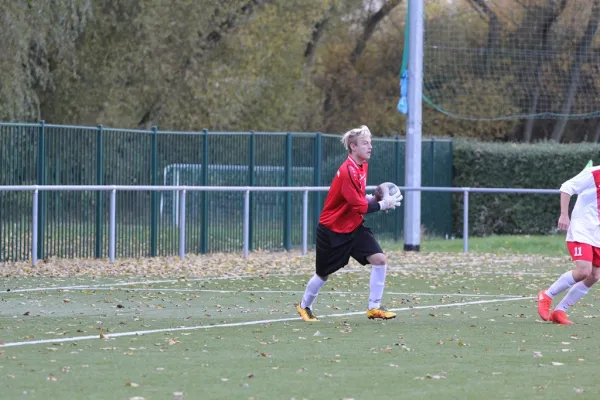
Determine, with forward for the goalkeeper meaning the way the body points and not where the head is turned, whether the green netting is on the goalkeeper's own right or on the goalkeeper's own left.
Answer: on the goalkeeper's own left

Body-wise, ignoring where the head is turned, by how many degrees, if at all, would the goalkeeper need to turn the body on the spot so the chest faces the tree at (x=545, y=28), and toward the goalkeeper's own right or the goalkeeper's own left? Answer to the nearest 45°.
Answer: approximately 90° to the goalkeeper's own left

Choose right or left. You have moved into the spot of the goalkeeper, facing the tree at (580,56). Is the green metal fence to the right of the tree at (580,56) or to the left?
left

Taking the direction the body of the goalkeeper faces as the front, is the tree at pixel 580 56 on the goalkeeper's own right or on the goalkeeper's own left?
on the goalkeeper's own left

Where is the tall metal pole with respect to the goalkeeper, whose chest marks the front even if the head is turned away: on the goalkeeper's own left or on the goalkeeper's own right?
on the goalkeeper's own left

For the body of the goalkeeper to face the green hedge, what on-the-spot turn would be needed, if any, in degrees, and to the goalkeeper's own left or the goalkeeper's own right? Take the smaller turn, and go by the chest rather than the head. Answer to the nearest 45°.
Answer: approximately 90° to the goalkeeper's own left

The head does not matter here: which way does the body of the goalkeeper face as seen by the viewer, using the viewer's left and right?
facing to the right of the viewer

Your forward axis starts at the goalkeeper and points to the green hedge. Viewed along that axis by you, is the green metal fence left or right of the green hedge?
left
